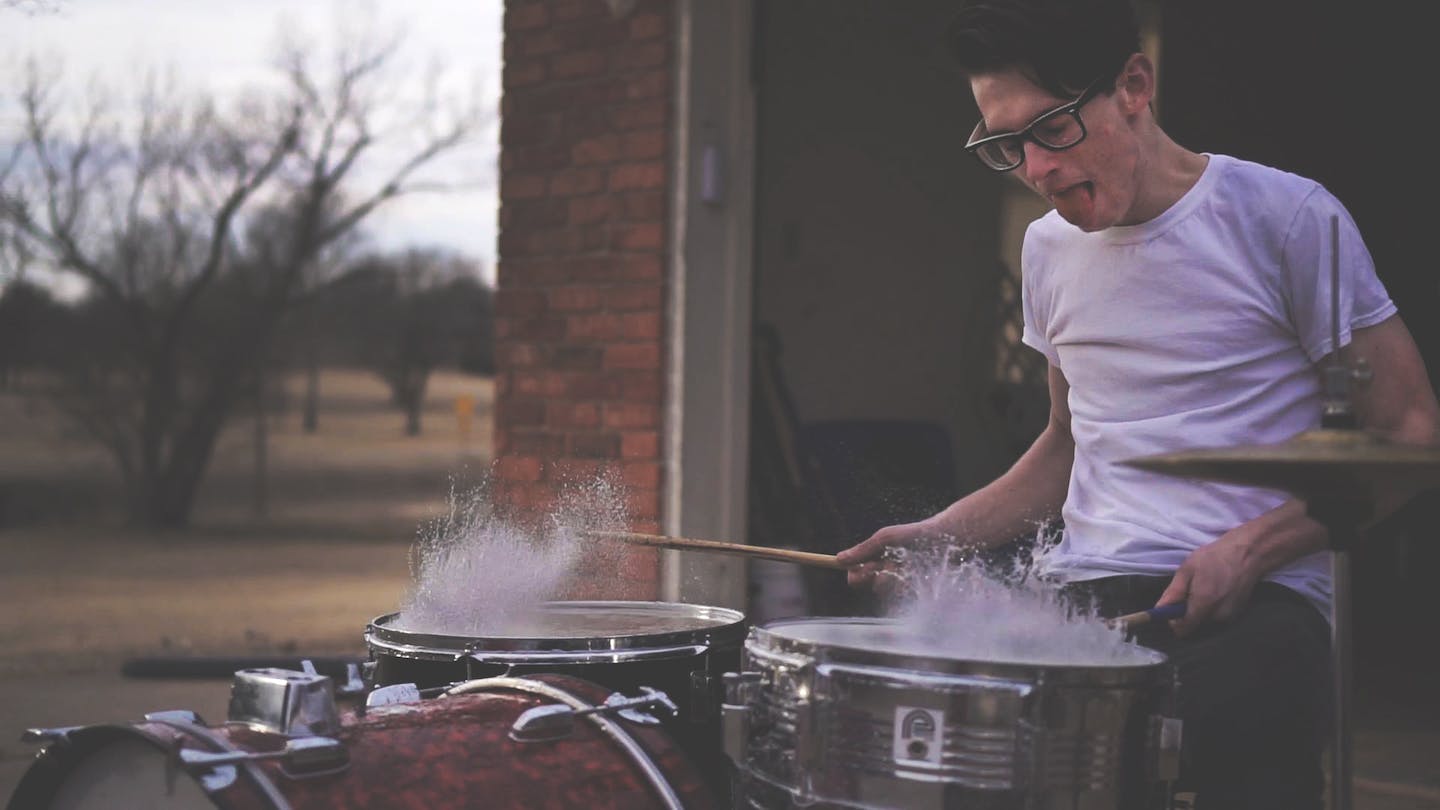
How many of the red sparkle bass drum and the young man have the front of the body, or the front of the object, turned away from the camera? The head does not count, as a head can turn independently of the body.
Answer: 0

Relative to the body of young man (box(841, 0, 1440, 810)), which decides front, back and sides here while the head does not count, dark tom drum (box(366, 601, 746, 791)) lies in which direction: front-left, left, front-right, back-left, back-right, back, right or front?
front-right

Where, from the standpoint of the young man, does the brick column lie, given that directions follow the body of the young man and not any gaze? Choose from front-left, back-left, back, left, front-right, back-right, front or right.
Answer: right

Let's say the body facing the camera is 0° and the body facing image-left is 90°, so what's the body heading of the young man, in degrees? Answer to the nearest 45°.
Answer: approximately 45°

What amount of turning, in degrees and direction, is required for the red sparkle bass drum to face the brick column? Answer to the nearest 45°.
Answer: approximately 135° to its right

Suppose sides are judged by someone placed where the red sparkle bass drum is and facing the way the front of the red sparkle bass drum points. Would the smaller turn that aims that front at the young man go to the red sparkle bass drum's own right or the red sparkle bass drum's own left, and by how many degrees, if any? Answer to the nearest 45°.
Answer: approximately 135° to the red sparkle bass drum's own left

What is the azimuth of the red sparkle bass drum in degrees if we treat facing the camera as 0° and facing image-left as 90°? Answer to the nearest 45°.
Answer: approximately 45°

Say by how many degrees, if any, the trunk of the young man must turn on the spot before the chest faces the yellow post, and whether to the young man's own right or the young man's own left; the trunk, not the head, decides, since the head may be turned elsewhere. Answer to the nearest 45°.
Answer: approximately 90° to the young man's own right

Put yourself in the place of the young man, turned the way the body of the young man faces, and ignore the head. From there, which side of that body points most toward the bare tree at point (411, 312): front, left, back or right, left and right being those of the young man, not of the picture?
right

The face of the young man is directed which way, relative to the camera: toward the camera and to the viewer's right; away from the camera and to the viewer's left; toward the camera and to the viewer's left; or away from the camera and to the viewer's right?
toward the camera and to the viewer's left
